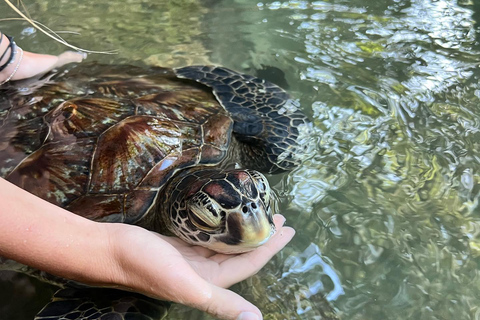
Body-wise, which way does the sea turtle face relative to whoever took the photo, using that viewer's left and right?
facing the viewer and to the right of the viewer
